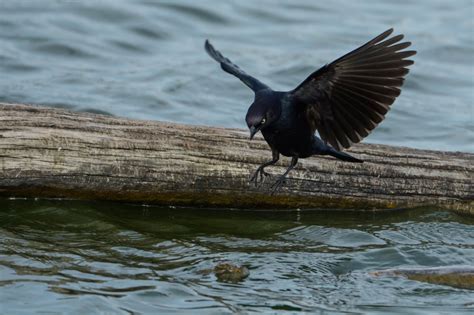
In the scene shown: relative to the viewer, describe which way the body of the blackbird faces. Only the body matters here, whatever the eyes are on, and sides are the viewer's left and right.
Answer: facing the viewer and to the left of the viewer
